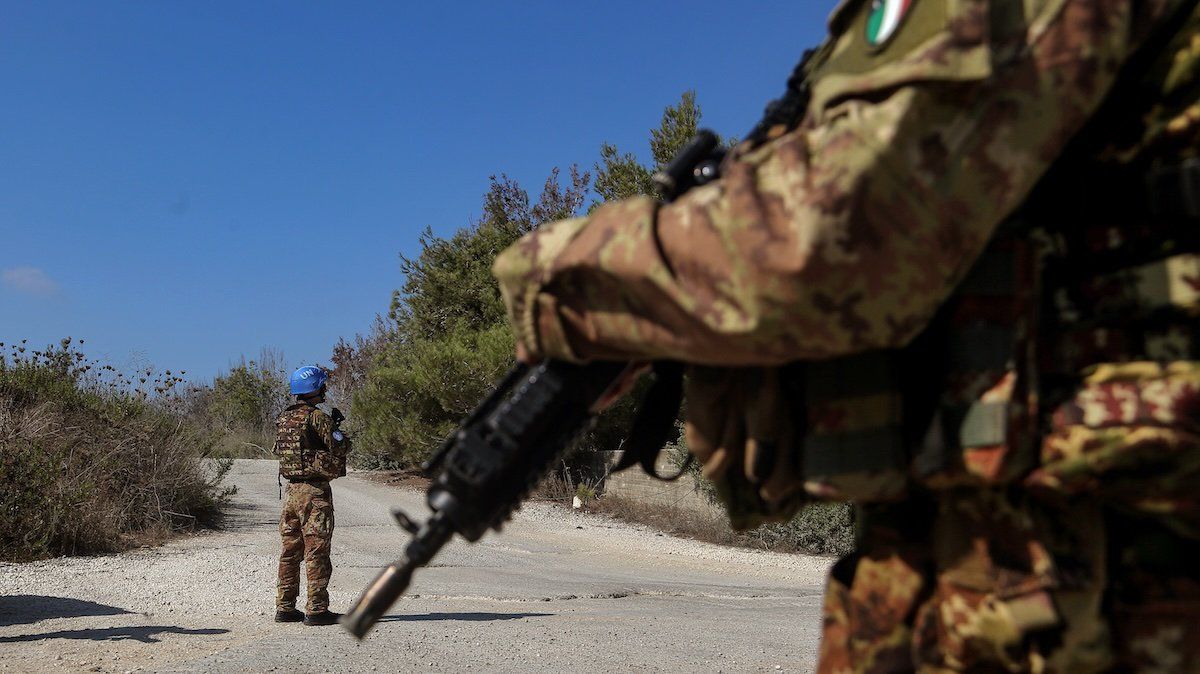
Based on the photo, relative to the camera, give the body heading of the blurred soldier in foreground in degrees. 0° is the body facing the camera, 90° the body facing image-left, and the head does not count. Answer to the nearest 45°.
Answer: approximately 90°

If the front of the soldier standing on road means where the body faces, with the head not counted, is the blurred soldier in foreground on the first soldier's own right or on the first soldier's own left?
on the first soldier's own right

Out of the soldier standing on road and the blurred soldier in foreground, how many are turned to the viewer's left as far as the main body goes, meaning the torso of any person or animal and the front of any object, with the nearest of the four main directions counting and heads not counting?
1

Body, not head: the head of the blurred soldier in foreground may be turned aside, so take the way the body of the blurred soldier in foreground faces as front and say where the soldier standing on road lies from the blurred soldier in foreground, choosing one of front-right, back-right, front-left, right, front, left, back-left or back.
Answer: front-right

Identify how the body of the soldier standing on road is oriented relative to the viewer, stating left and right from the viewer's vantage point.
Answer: facing away from the viewer and to the right of the viewer
